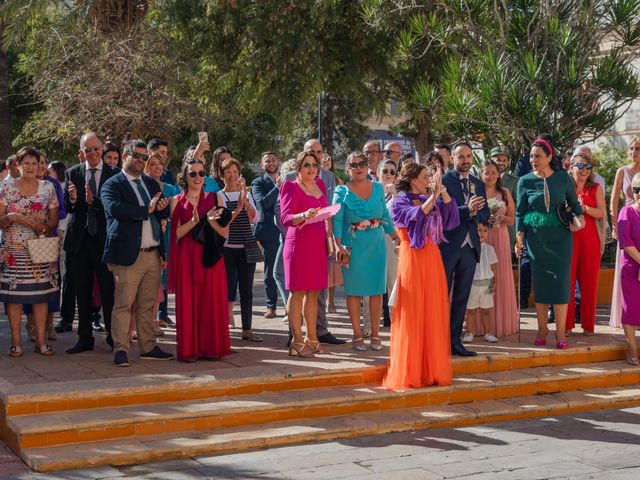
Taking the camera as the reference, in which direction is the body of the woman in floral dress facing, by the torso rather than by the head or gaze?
toward the camera

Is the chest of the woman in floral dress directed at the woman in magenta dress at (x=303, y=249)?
no

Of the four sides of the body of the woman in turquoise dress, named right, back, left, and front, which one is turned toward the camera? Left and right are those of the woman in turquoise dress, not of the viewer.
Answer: front

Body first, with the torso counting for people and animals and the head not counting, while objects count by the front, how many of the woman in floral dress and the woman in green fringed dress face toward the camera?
2

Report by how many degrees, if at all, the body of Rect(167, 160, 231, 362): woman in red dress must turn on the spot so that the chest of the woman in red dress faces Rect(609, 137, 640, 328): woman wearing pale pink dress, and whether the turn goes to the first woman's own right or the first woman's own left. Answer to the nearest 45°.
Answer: approximately 45° to the first woman's own left

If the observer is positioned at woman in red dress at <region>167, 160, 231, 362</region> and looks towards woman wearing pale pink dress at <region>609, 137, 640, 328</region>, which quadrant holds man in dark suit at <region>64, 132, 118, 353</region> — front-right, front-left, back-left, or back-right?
back-left

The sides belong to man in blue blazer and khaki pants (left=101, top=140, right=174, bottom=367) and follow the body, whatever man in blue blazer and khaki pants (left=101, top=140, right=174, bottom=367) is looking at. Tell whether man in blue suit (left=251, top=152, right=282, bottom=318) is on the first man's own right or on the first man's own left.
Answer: on the first man's own left

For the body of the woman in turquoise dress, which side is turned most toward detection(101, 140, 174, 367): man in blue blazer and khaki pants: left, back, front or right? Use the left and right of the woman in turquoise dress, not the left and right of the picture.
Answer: right

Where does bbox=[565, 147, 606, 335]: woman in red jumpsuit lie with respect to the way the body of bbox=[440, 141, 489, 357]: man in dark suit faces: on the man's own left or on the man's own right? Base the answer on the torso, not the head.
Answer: on the man's own left

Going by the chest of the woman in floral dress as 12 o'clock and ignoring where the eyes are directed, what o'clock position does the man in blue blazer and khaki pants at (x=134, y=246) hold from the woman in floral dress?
The man in blue blazer and khaki pants is roughly at 10 o'clock from the woman in floral dress.

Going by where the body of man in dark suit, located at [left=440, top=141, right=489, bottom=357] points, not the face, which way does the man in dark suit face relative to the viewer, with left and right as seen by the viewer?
facing the viewer and to the right of the viewer

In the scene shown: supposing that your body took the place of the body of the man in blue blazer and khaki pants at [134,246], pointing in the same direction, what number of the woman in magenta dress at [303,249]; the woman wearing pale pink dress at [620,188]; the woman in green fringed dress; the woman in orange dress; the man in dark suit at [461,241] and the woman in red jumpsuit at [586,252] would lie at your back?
0

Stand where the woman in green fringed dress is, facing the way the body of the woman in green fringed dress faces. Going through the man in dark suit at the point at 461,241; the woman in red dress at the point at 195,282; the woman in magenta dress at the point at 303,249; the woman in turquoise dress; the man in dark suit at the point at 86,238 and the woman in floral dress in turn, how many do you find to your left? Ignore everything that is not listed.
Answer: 0

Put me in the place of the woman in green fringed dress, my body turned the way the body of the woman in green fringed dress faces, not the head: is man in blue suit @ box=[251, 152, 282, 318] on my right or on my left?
on my right

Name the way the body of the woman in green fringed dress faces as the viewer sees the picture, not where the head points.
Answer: toward the camera

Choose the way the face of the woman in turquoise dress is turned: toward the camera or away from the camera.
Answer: toward the camera

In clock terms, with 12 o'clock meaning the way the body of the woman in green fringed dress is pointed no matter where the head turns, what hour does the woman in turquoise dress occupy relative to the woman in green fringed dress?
The woman in turquoise dress is roughly at 2 o'clock from the woman in green fringed dress.

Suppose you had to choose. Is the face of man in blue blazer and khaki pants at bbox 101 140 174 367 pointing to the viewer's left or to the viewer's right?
to the viewer's right

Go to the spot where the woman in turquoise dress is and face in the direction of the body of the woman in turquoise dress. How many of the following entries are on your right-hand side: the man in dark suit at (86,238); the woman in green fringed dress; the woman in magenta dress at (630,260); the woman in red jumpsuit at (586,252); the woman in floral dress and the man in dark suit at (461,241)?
2

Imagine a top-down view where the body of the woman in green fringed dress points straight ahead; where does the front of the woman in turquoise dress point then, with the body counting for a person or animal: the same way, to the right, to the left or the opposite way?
the same way
